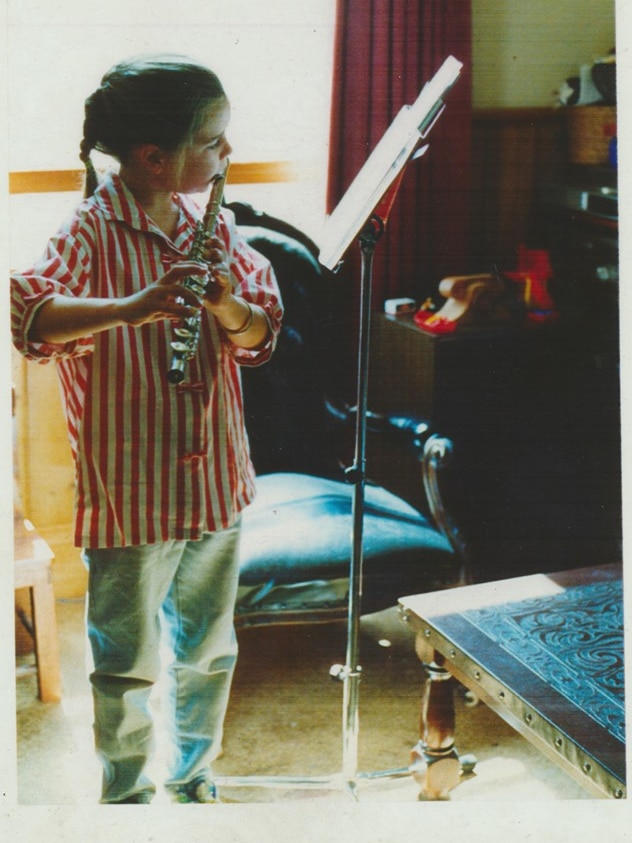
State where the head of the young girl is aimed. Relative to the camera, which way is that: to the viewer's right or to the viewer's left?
to the viewer's right

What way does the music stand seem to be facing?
to the viewer's left

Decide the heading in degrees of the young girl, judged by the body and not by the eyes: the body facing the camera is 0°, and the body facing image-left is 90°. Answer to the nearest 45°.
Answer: approximately 315°
